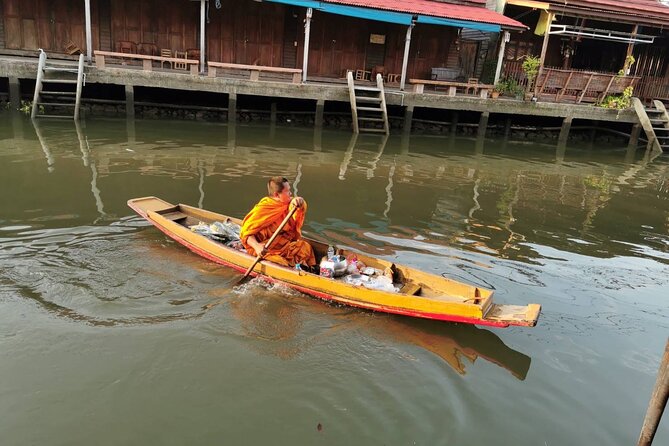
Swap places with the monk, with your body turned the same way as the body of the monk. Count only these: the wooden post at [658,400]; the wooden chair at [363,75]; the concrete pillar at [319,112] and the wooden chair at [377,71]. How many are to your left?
3

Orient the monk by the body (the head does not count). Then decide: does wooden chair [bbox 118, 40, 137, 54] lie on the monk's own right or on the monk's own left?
on the monk's own left

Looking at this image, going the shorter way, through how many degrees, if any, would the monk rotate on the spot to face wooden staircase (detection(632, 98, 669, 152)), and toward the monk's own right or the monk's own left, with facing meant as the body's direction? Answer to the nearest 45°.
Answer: approximately 45° to the monk's own left

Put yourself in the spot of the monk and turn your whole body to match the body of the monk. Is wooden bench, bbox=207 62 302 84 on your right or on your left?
on your left

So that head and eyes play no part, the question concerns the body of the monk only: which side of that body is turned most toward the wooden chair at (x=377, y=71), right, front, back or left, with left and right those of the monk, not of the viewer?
left

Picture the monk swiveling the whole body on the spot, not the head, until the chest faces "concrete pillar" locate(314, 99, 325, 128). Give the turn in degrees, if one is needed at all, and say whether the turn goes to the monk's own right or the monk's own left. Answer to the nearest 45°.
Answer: approximately 90° to the monk's own left

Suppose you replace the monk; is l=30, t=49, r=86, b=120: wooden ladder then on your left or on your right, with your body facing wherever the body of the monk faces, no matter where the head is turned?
on your left

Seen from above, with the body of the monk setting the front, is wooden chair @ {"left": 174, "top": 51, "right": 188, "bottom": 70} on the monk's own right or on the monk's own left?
on the monk's own left

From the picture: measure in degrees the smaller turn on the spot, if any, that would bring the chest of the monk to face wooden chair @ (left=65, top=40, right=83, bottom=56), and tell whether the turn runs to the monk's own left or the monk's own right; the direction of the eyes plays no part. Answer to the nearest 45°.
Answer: approximately 135° to the monk's own left

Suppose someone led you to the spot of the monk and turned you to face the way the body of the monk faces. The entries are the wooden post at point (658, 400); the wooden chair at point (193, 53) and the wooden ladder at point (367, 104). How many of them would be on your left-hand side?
2

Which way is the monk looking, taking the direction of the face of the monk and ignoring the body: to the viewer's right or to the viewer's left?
to the viewer's right

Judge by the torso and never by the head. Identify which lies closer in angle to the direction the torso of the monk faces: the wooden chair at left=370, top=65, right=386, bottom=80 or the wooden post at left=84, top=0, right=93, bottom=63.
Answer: the wooden chair

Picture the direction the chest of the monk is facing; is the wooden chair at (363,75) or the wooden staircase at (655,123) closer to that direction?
the wooden staircase

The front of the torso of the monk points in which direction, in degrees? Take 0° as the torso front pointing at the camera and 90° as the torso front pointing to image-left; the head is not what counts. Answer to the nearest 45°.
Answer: approximately 270°
